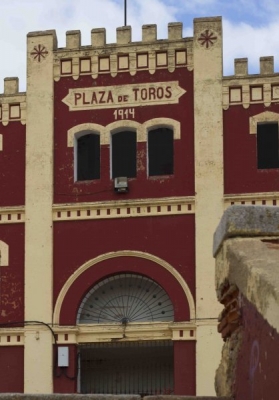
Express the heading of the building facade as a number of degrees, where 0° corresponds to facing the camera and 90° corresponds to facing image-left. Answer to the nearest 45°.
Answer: approximately 0°

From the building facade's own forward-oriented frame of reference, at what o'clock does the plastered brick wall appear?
The plastered brick wall is roughly at 12 o'clock from the building facade.
